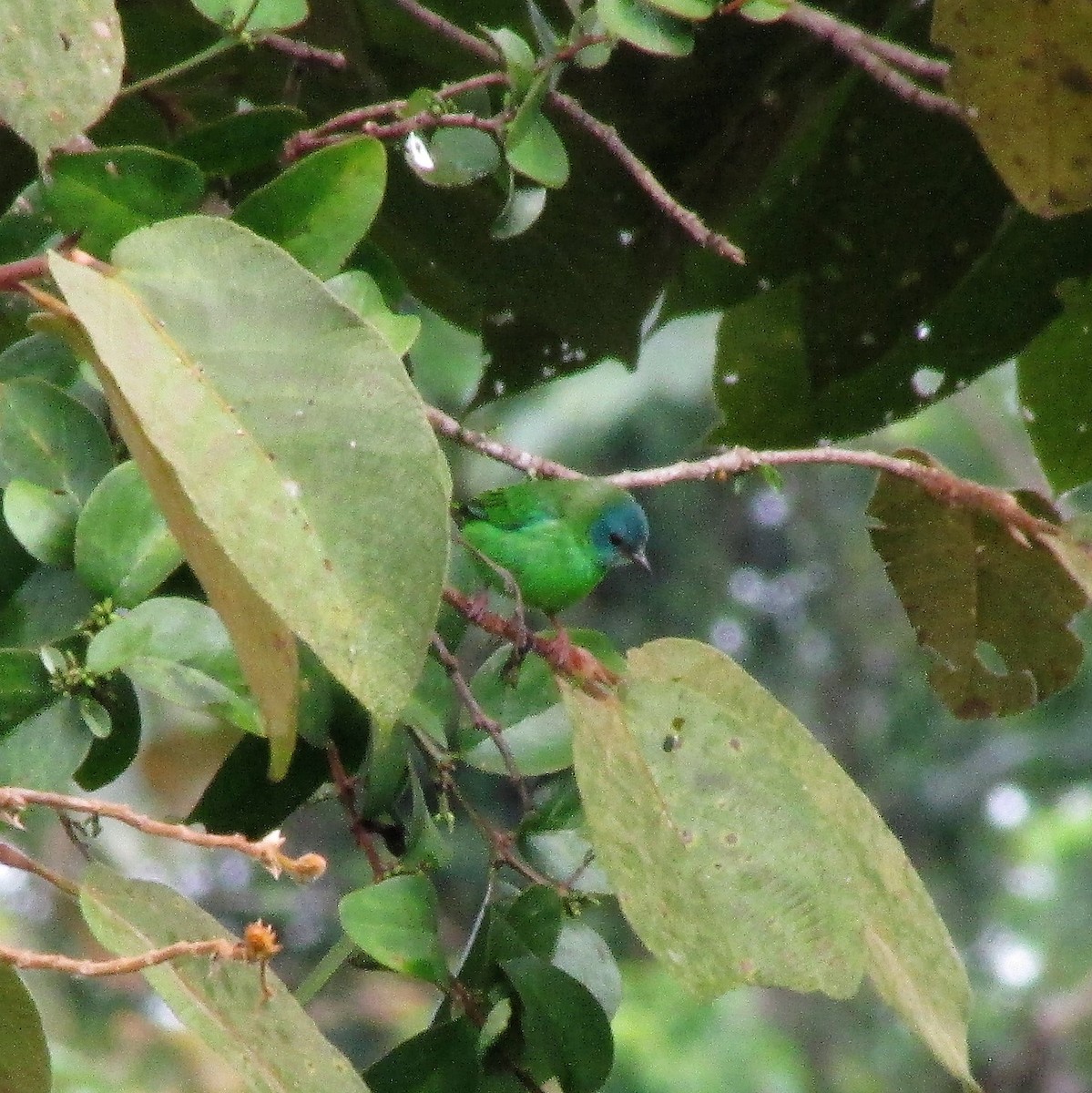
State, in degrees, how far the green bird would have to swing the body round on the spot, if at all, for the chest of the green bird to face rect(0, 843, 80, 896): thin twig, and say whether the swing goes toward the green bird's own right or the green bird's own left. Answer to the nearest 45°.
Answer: approximately 90° to the green bird's own right

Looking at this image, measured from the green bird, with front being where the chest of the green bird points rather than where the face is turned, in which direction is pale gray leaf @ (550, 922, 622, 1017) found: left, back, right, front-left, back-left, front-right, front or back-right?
right

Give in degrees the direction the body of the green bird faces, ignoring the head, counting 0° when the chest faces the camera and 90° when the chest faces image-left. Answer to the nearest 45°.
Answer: approximately 270°

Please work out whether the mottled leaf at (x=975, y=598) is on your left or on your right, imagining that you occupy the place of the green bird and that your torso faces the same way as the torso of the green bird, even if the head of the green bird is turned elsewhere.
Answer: on your left

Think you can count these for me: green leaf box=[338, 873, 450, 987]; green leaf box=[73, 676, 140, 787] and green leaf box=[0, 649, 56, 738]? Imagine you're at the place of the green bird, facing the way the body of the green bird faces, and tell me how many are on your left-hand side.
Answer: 0

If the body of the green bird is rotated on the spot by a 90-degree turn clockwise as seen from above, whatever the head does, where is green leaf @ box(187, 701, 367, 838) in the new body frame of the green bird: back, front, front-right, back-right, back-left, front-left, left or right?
right

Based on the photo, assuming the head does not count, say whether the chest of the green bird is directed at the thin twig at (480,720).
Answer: no

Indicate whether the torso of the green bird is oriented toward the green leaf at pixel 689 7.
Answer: no
